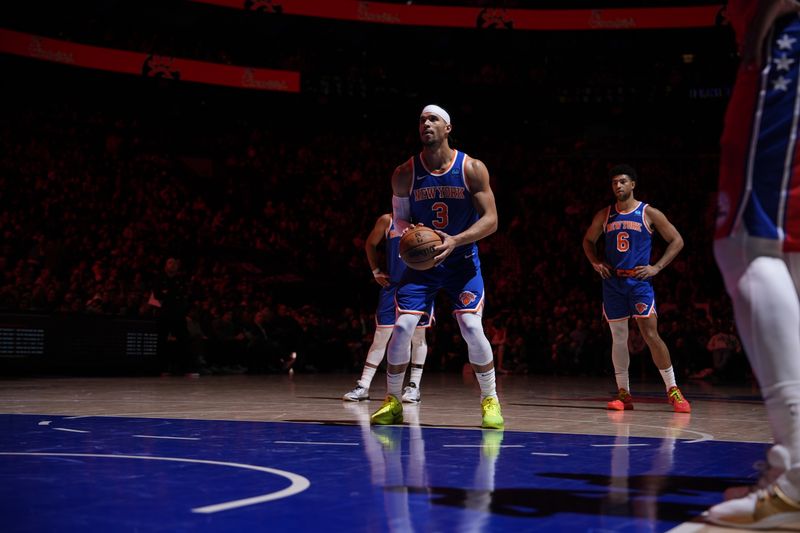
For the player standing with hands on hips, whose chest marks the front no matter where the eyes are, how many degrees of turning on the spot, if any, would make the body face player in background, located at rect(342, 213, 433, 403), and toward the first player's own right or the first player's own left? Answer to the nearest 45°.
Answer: approximately 90° to the first player's own right

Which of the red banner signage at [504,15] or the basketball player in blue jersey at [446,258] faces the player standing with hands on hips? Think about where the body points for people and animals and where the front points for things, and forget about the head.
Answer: the red banner signage

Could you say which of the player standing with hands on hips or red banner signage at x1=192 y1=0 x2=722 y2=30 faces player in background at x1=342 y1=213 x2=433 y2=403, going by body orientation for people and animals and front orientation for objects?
the red banner signage

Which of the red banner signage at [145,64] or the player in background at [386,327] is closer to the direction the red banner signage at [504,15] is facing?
the player in background

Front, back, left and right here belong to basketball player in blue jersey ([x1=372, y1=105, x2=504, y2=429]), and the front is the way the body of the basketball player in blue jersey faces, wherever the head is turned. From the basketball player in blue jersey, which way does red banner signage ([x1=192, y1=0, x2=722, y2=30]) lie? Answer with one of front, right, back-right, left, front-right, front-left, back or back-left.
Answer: back

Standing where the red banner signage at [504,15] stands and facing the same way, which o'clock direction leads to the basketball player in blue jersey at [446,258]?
The basketball player in blue jersey is roughly at 12 o'clock from the red banner signage.

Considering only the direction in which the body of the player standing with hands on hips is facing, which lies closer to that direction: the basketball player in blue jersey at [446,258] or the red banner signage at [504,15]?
the basketball player in blue jersey

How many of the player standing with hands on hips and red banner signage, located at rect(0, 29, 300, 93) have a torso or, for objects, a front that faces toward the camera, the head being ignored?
2

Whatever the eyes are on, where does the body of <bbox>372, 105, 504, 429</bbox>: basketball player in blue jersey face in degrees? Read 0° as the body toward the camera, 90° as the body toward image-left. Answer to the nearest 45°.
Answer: approximately 0°

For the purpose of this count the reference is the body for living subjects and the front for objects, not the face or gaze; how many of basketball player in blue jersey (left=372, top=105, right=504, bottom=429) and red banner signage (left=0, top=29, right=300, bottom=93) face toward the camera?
2
